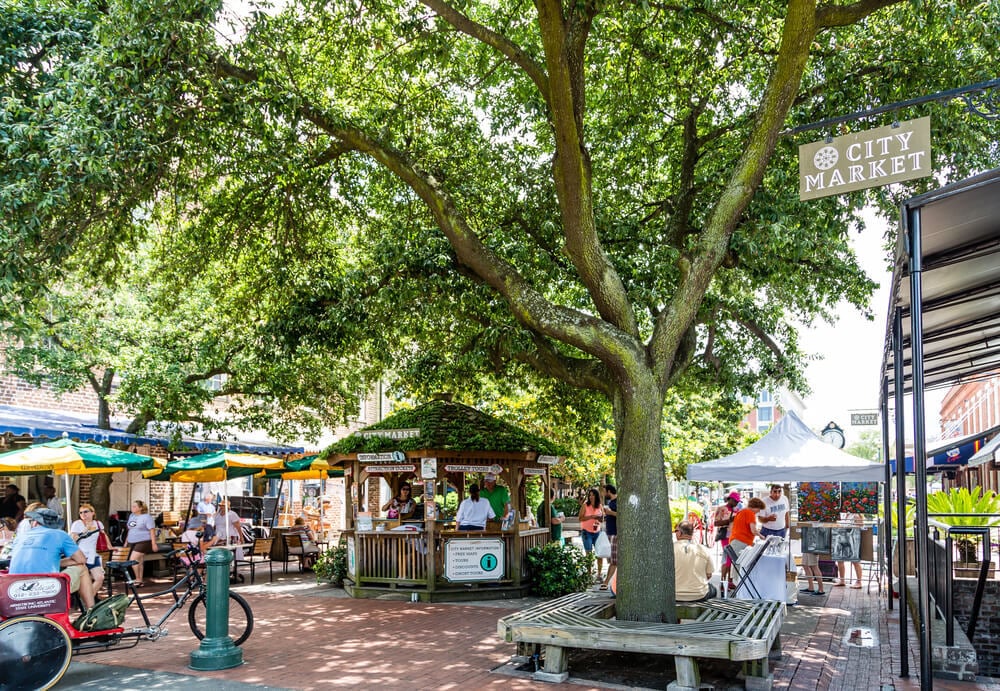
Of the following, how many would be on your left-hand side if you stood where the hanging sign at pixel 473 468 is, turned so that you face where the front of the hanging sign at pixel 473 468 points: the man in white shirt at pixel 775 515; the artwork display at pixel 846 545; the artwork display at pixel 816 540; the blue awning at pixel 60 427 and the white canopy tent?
4

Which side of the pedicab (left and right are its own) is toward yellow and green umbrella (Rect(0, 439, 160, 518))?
left

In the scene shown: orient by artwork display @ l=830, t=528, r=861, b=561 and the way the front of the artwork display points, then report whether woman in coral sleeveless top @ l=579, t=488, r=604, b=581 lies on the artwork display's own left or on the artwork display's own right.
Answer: on the artwork display's own right

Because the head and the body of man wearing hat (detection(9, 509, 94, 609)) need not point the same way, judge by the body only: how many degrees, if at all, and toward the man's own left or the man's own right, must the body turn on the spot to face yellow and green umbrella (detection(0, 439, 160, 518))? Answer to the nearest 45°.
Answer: approximately 45° to the man's own left

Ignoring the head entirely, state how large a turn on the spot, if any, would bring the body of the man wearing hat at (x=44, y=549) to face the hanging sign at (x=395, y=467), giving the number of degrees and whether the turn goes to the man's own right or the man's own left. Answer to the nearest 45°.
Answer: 0° — they already face it
